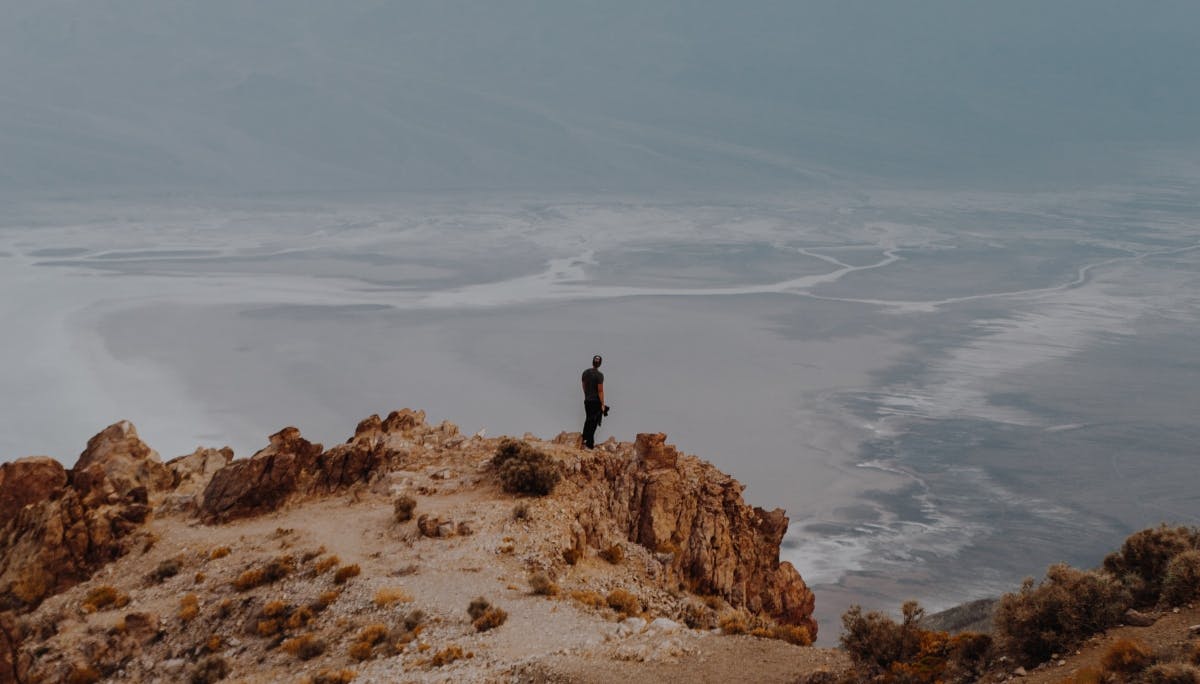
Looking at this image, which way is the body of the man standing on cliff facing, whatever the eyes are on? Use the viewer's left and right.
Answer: facing away from the viewer and to the right of the viewer

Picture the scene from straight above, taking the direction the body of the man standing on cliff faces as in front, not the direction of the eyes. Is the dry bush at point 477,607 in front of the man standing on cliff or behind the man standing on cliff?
behind

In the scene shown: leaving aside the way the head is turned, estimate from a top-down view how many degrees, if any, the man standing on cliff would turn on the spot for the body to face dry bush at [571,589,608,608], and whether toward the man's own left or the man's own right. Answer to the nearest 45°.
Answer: approximately 135° to the man's own right

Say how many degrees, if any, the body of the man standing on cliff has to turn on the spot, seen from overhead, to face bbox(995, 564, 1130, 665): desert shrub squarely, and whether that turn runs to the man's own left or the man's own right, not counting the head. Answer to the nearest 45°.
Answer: approximately 90° to the man's own right

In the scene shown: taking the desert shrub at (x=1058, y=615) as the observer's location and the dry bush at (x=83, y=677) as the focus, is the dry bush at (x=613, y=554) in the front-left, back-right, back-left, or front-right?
front-right

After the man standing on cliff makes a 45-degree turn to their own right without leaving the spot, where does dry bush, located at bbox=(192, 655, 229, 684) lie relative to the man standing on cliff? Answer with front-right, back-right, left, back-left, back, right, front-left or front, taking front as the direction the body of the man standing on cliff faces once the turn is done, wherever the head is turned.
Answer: back-right

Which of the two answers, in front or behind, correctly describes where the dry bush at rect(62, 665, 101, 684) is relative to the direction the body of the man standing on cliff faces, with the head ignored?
behind

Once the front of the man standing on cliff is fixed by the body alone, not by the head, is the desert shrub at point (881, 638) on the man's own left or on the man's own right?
on the man's own right

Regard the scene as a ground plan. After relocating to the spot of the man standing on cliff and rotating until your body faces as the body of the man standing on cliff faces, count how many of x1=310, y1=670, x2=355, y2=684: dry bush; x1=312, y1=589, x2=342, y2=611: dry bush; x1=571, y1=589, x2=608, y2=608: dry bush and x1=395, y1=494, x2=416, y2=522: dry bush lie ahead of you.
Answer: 0

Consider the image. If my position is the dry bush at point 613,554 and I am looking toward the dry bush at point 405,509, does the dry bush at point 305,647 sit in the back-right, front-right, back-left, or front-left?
front-left

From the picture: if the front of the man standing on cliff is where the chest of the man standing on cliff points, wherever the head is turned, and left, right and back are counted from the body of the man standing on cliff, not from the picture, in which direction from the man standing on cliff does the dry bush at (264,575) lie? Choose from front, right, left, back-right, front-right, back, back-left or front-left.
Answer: back

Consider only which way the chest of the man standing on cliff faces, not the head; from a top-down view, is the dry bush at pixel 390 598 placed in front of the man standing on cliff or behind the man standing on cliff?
behind

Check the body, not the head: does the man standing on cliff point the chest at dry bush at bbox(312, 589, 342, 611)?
no

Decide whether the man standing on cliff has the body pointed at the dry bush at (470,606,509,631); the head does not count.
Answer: no

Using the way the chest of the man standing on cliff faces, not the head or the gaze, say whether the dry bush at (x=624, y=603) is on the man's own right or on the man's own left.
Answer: on the man's own right

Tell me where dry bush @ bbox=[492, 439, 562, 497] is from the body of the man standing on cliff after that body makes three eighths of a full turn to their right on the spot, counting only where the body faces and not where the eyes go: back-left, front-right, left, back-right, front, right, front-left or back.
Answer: front-right
